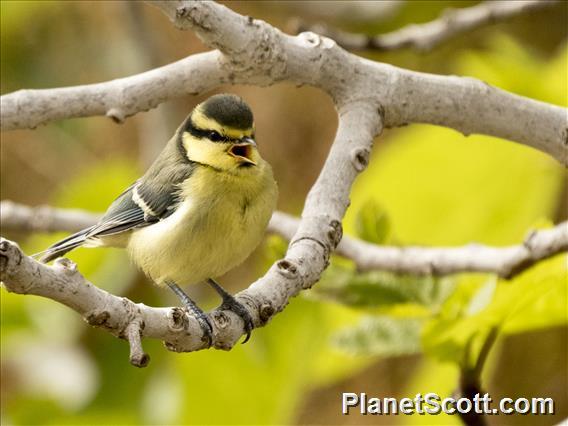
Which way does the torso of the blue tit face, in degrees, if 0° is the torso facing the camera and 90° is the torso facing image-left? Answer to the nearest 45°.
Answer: approximately 315°
